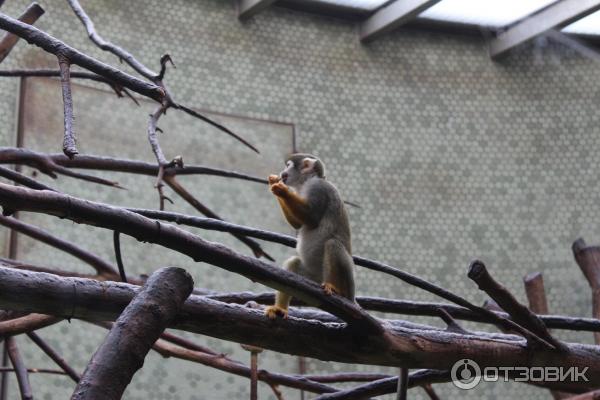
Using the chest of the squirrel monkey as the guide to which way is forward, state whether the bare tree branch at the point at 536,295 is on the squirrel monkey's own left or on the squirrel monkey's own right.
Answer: on the squirrel monkey's own right

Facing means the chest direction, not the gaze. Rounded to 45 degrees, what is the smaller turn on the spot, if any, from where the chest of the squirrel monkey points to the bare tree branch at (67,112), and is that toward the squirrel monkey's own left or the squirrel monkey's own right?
approximately 45° to the squirrel monkey's own left

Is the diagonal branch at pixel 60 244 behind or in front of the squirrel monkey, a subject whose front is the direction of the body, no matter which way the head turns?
in front

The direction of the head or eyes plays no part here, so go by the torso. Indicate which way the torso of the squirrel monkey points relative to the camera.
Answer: to the viewer's left

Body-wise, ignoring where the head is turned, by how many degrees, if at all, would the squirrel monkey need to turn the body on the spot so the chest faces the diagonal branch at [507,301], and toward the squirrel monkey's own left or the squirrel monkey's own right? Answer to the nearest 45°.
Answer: approximately 135° to the squirrel monkey's own left

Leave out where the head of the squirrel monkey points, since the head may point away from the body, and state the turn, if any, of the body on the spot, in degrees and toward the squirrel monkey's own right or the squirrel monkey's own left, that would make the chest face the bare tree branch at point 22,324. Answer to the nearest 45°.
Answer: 0° — it already faces it

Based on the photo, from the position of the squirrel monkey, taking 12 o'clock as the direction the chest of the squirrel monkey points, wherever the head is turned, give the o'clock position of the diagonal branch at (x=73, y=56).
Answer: The diagonal branch is roughly at 12 o'clock from the squirrel monkey.

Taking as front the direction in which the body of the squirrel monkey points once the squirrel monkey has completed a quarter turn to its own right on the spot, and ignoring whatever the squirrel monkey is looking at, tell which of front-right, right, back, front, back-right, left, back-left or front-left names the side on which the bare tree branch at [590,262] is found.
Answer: front-right

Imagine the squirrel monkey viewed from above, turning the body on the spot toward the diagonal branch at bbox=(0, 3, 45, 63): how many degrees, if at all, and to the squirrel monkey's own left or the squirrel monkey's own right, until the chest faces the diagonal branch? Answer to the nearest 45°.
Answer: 0° — it already faces it
